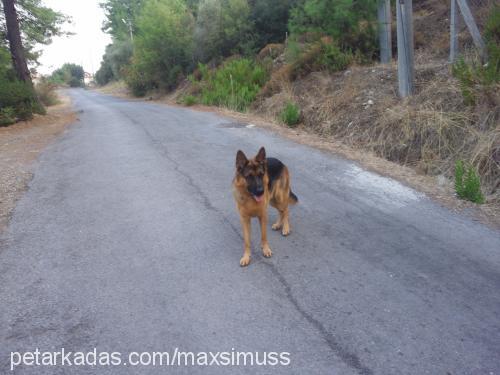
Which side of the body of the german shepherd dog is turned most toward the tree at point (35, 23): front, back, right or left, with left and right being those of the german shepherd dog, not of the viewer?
right

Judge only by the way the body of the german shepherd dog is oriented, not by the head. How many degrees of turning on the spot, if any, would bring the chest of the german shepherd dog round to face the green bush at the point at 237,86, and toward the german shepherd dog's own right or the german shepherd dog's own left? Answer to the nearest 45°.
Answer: approximately 135° to the german shepherd dog's own right

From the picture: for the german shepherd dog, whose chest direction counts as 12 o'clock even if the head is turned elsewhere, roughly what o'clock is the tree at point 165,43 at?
The tree is roughly at 4 o'clock from the german shepherd dog.

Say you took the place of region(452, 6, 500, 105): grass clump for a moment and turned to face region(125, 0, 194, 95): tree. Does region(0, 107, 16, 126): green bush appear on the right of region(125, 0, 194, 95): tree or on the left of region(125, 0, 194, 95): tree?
left

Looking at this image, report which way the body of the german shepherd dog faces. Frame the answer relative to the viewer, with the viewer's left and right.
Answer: facing the viewer and to the left of the viewer

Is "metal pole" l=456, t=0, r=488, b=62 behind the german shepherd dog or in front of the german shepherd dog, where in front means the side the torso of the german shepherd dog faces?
behind

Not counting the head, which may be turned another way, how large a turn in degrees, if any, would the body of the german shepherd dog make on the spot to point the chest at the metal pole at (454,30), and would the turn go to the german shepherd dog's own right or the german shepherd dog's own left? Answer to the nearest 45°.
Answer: approximately 180°

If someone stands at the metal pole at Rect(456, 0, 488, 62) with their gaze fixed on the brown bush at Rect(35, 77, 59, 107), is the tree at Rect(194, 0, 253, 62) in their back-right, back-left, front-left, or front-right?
front-right

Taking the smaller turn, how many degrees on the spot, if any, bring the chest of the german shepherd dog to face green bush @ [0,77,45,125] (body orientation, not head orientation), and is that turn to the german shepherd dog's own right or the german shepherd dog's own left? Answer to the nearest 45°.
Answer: approximately 90° to the german shepherd dog's own right

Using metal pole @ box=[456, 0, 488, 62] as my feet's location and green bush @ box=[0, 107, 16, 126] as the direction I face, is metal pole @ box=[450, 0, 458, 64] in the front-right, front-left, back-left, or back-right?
front-right

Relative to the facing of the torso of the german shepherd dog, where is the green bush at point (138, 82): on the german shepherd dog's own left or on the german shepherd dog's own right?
on the german shepherd dog's own right

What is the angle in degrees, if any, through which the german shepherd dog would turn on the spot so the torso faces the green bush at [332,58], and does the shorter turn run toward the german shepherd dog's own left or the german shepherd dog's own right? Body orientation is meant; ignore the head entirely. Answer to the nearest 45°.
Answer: approximately 135° to the german shepherd dog's own right
